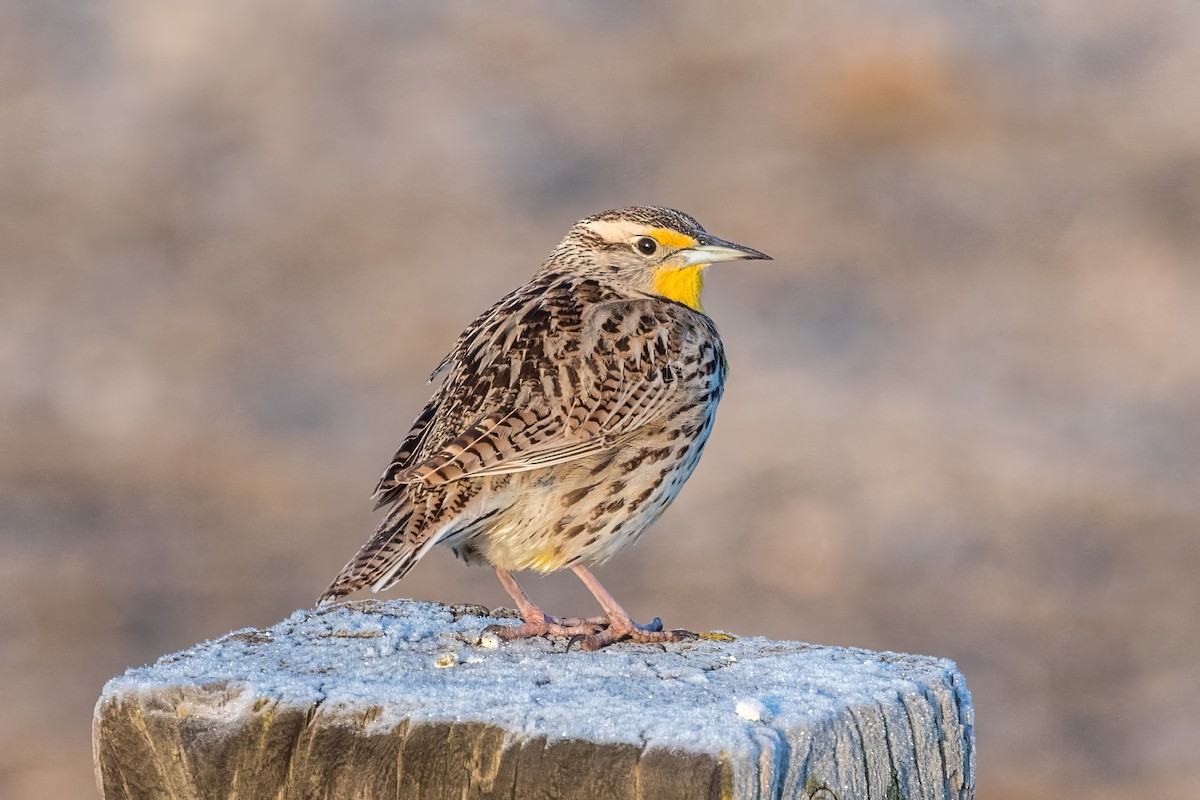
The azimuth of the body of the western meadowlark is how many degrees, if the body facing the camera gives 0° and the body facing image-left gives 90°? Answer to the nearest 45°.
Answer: approximately 270°
